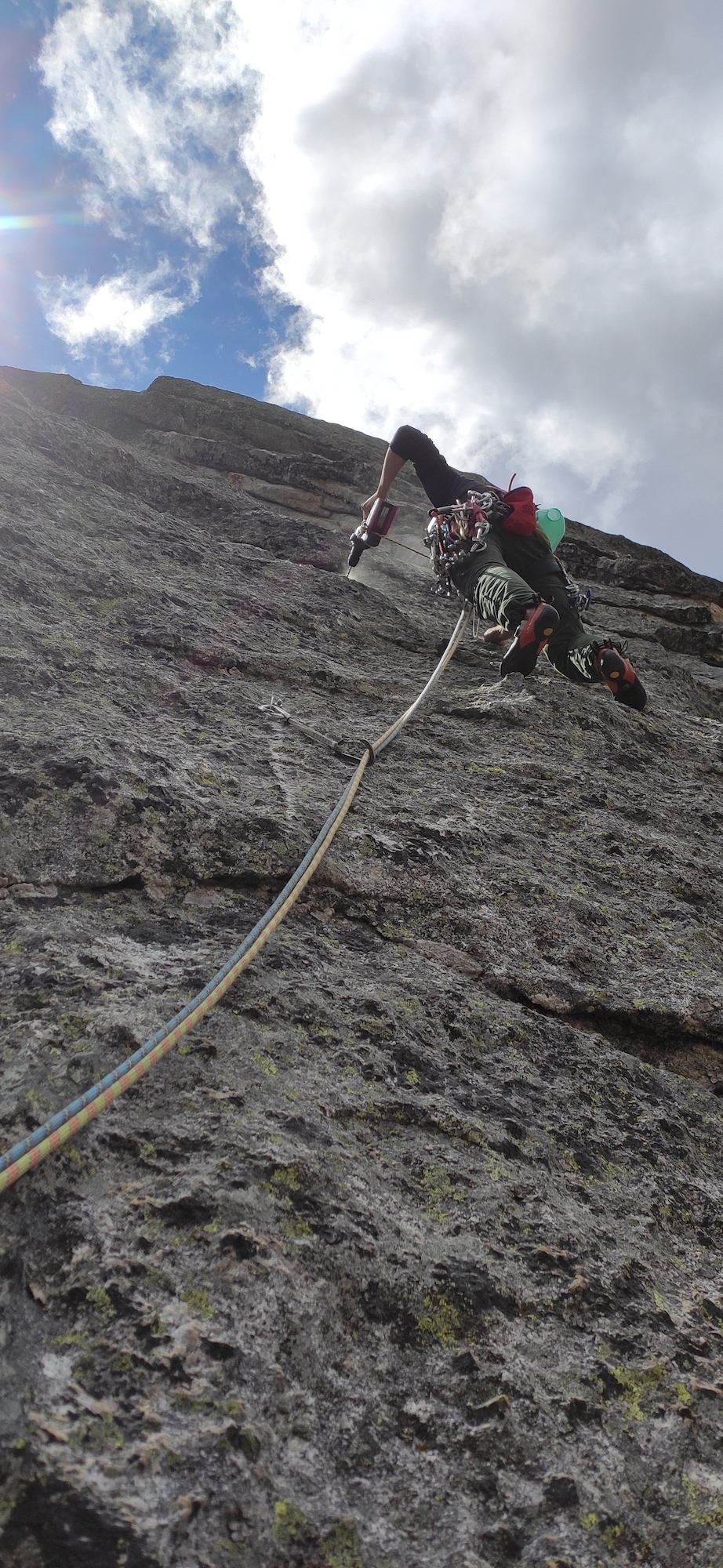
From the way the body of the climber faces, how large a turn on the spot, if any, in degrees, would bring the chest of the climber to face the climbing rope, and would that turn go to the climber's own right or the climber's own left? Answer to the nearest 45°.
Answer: approximately 135° to the climber's own left

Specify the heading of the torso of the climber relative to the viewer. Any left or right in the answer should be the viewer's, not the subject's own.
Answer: facing away from the viewer and to the left of the viewer

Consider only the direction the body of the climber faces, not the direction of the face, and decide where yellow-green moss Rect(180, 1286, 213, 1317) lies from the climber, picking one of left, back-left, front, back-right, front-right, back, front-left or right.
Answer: back-left
